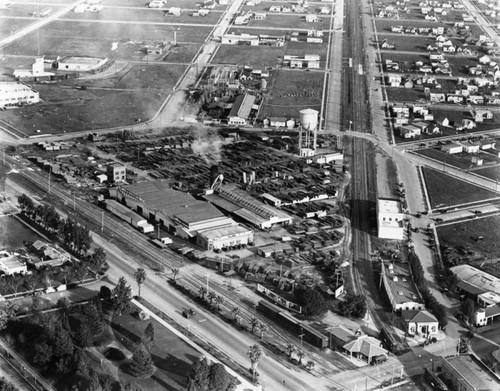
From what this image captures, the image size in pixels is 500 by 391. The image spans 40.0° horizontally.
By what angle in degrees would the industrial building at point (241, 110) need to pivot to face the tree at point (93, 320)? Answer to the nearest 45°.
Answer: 0° — it already faces it

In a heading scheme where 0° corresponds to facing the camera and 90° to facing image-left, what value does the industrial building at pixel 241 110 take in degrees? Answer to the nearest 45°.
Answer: approximately 0°

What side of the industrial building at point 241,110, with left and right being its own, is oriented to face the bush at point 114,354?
front

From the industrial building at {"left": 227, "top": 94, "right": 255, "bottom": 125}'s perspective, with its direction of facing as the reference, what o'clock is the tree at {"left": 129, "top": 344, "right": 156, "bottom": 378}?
The tree is roughly at 12 o'clock from the industrial building.

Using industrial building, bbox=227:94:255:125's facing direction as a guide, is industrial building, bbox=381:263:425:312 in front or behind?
in front

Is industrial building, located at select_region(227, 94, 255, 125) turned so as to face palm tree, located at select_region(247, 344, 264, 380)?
yes

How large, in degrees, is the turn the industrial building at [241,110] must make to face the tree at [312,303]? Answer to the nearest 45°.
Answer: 0° — it already faces it

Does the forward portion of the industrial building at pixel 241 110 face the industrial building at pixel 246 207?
yes

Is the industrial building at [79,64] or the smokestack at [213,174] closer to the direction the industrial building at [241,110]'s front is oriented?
the smokestack

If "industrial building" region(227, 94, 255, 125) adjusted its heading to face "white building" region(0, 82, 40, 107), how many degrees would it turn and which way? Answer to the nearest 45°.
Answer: approximately 90° to its right

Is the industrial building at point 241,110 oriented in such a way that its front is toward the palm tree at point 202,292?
yes

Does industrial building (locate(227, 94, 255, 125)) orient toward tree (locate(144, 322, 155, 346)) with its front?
yes

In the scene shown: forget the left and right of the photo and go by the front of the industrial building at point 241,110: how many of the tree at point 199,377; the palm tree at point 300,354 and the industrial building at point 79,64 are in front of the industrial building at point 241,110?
2

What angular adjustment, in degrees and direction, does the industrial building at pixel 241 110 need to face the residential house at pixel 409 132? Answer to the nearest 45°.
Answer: approximately 90° to its left
